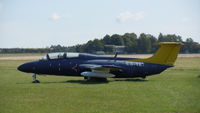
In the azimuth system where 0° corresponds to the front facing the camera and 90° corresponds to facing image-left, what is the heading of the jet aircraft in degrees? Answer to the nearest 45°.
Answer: approximately 90°
